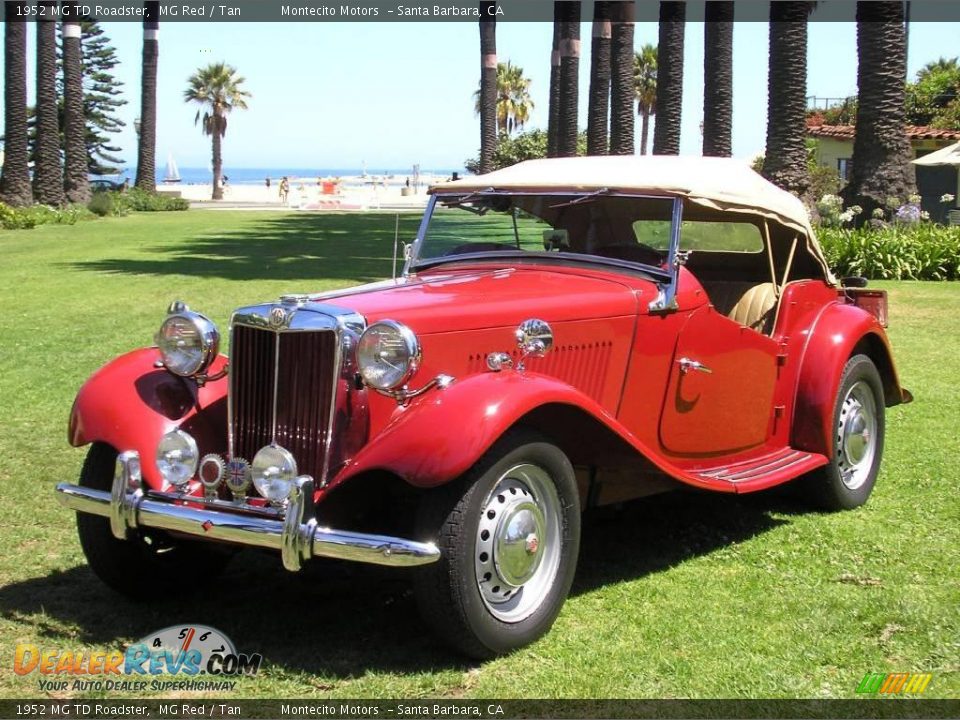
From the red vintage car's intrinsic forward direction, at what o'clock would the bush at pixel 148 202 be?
The bush is roughly at 4 o'clock from the red vintage car.

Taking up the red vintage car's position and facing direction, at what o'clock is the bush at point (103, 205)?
The bush is roughly at 4 o'clock from the red vintage car.

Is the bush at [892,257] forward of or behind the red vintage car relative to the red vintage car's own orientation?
behind

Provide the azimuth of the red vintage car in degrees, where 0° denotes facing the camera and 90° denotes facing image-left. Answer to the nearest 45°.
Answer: approximately 45°
